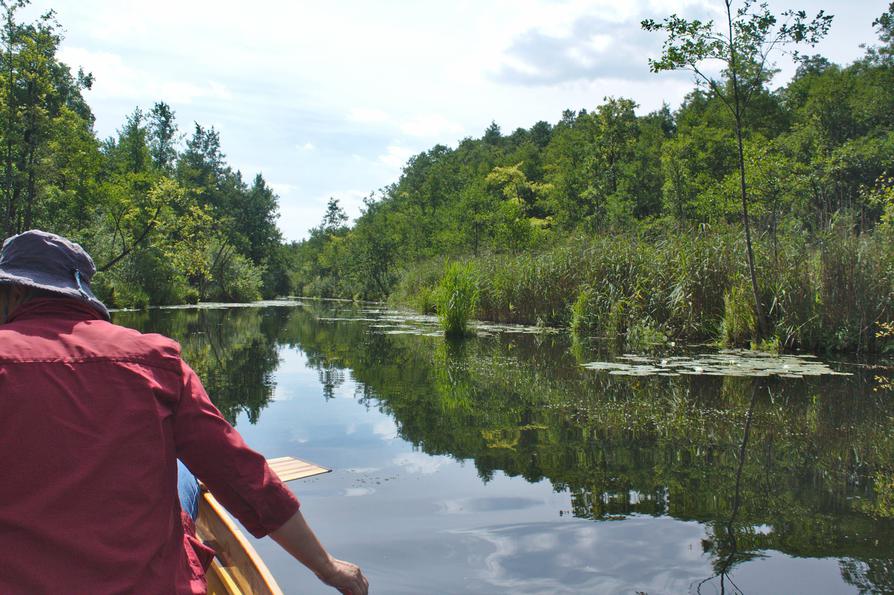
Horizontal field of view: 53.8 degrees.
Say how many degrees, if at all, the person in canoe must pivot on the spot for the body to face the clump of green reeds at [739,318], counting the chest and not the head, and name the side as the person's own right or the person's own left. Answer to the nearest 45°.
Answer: approximately 45° to the person's own right

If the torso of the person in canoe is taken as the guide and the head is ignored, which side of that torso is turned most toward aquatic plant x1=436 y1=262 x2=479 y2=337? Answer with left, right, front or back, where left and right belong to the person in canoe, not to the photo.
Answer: front

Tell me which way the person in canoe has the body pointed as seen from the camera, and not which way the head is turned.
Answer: away from the camera
